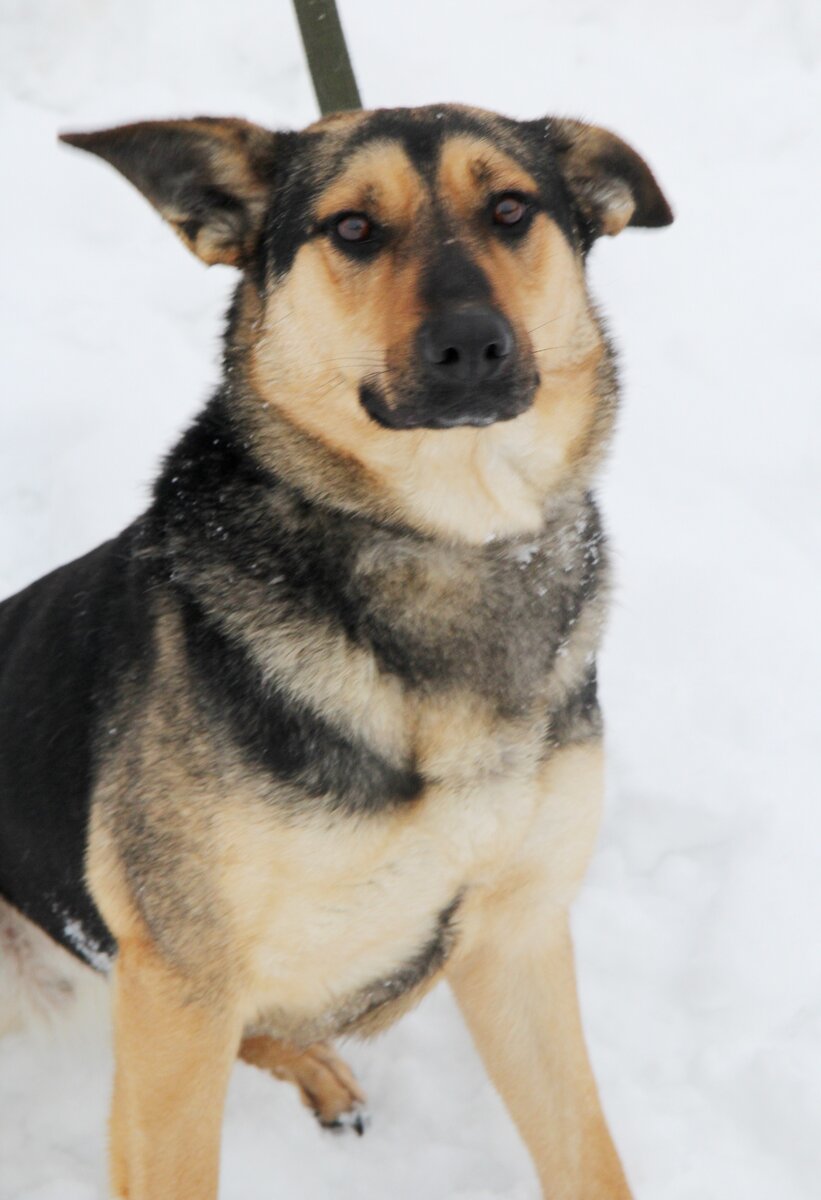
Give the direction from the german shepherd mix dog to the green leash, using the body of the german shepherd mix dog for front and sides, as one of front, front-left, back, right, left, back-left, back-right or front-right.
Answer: back-left

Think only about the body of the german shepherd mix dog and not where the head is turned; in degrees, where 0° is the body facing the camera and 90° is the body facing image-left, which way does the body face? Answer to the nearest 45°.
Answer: approximately 315°
